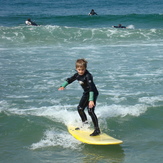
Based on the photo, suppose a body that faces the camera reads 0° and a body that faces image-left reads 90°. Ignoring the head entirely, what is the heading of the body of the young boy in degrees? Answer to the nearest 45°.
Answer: approximately 45°
